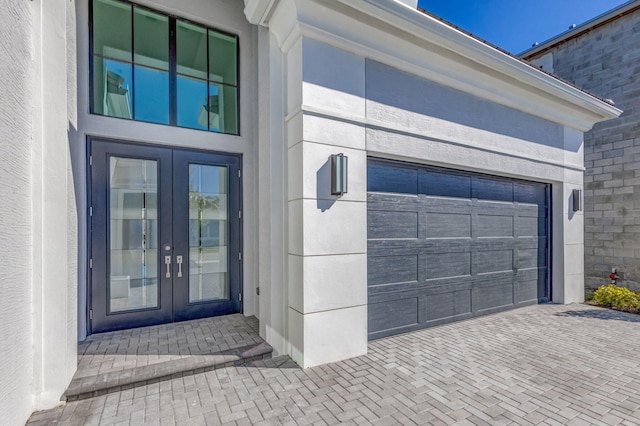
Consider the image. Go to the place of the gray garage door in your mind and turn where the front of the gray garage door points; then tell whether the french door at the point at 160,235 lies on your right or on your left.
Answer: on your right

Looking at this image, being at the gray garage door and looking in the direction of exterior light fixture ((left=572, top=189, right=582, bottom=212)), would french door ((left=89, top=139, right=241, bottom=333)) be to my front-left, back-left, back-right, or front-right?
back-left

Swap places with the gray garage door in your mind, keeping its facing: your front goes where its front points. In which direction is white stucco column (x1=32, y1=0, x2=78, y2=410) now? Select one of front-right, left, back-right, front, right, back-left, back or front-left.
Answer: right

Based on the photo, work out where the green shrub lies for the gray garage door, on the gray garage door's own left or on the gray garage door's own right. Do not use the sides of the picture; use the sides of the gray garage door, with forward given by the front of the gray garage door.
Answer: on the gray garage door's own left

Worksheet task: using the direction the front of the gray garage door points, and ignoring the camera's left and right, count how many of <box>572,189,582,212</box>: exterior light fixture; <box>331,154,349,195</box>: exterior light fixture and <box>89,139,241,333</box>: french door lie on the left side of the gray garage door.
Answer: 1

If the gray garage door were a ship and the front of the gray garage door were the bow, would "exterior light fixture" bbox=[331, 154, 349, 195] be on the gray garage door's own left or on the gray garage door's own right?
on the gray garage door's own right

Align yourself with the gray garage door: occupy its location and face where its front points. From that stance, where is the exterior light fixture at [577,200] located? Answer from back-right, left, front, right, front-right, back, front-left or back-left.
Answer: left

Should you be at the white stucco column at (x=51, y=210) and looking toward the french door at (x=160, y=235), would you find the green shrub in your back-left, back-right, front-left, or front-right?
front-right

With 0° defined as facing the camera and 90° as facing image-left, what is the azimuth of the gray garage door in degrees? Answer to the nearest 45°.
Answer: approximately 315°

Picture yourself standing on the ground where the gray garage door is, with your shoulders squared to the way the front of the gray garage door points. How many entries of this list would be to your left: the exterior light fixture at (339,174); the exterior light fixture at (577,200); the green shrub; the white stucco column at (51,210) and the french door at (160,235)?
2

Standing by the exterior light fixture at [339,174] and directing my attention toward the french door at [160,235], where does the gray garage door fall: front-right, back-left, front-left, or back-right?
back-right

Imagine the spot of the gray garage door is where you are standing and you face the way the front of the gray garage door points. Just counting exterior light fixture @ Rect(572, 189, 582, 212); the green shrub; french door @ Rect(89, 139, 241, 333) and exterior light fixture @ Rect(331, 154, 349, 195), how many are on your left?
2

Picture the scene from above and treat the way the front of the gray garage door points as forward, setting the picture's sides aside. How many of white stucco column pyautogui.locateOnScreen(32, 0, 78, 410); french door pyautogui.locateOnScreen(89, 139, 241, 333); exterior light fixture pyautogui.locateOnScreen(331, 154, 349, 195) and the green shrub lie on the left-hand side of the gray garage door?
1
